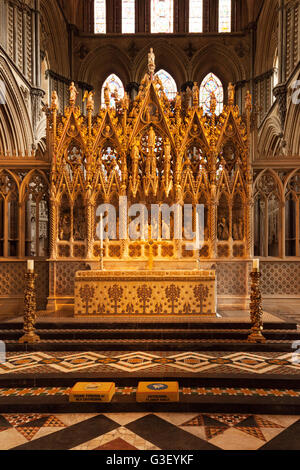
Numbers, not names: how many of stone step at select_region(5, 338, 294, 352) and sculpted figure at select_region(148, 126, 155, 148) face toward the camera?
2

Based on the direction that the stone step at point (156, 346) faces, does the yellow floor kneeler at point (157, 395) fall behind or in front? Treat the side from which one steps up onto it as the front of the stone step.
in front

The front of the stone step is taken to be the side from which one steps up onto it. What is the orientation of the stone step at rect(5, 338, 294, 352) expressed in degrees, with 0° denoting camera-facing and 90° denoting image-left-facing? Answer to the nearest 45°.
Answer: approximately 0°

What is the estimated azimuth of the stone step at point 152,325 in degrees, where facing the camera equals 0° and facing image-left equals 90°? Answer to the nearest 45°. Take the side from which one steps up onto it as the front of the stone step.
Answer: approximately 0°

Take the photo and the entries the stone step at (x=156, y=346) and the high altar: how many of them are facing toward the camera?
2

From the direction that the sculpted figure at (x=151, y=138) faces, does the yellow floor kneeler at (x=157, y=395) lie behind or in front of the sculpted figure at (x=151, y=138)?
in front

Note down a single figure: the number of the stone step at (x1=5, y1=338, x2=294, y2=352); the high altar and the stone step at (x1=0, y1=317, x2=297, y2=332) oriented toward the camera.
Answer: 3

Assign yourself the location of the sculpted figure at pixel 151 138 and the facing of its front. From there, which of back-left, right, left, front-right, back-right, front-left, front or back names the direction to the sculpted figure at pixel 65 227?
right
